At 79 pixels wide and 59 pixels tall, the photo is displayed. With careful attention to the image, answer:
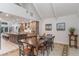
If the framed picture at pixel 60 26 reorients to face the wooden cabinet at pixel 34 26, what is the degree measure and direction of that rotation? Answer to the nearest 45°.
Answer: approximately 90° to its right

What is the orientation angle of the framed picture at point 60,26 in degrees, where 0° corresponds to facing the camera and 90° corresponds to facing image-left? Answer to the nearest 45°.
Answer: approximately 0°

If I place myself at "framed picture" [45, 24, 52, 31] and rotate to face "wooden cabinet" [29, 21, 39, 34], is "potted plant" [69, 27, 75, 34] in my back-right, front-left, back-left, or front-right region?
back-left

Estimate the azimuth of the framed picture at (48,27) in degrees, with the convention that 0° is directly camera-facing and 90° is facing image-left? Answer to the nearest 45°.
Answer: approximately 0°
